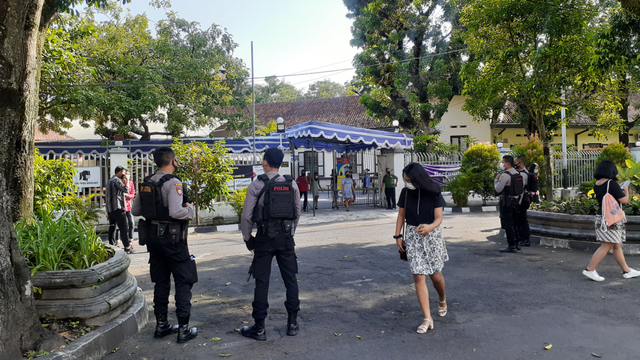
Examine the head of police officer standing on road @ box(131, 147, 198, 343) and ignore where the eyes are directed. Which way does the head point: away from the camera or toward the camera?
away from the camera

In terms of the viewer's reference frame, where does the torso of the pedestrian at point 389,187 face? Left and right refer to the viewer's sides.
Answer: facing the viewer

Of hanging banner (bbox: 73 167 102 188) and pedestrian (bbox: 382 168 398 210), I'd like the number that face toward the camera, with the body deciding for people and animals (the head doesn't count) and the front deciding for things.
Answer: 2

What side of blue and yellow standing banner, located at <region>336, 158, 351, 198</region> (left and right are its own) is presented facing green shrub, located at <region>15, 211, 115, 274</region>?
front

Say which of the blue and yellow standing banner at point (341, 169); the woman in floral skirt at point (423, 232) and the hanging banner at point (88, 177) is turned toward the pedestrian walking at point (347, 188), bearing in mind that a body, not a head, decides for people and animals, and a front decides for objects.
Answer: the blue and yellow standing banner at point (341, 169)

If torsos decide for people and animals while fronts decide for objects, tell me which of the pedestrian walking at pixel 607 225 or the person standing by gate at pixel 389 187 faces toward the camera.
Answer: the person standing by gate at pixel 389 187

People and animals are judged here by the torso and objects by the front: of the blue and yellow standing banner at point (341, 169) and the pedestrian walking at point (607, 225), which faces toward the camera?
the blue and yellow standing banner

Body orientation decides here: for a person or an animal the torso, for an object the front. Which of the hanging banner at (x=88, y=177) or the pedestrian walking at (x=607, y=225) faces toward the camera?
the hanging banner

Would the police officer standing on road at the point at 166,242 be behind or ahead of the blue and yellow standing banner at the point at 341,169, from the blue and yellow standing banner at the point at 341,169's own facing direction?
ahead

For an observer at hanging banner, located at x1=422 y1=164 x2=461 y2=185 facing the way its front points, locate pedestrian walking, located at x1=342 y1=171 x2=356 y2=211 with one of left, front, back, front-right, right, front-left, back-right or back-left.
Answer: front-right

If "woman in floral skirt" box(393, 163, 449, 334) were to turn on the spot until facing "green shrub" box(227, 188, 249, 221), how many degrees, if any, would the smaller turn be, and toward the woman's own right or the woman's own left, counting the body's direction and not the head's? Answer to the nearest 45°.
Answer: approximately 90° to the woman's own right

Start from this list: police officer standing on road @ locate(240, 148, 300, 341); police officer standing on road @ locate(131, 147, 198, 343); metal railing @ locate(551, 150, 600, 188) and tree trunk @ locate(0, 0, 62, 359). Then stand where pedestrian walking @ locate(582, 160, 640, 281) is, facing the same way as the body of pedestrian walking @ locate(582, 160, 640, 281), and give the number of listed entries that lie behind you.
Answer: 3

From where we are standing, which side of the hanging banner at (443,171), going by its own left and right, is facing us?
front

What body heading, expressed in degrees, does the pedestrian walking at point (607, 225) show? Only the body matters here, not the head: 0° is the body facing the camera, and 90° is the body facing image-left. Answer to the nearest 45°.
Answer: approximately 225°

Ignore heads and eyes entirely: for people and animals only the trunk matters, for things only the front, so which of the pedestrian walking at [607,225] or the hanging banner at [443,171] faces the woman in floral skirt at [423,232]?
the hanging banner

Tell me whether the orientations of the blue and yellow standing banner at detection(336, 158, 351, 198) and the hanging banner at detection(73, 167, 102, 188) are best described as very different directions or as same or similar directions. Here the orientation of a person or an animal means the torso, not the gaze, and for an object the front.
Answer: same or similar directions
